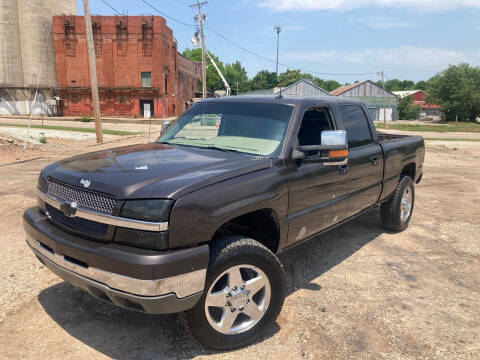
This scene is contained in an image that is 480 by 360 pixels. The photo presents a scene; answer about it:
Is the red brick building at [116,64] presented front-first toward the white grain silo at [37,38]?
no

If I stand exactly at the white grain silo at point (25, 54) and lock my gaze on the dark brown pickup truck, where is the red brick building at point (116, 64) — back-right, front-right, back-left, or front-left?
front-left

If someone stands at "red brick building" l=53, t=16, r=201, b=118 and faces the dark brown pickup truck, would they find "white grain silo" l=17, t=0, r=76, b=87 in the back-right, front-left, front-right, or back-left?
back-right

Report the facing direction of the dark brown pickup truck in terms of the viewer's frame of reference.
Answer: facing the viewer and to the left of the viewer

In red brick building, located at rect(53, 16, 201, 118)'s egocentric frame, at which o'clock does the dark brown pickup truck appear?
The dark brown pickup truck is roughly at 12 o'clock from the red brick building.

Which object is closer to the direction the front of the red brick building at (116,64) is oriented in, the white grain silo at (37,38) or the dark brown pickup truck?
the dark brown pickup truck

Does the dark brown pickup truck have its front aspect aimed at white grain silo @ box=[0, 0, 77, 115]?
no

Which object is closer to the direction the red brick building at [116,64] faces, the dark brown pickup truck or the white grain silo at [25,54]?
the dark brown pickup truck

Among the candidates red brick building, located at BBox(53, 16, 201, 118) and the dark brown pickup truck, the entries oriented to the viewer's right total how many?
0

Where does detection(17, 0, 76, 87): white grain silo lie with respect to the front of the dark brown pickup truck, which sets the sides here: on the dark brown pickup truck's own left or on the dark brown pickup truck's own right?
on the dark brown pickup truck's own right

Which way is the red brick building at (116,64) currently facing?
toward the camera

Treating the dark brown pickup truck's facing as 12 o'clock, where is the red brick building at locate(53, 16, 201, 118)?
The red brick building is roughly at 4 o'clock from the dark brown pickup truck.
